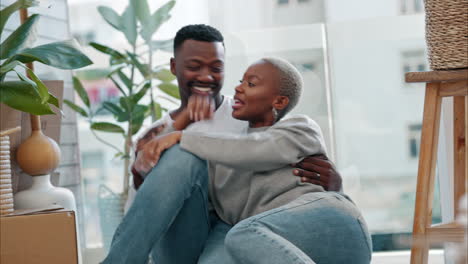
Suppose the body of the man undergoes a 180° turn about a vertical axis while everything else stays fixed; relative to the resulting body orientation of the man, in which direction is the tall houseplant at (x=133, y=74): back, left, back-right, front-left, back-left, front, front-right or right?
front

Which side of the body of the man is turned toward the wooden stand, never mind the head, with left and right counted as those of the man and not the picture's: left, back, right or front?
left

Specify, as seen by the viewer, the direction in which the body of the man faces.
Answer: toward the camera

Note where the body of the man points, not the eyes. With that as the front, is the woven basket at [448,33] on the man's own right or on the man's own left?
on the man's own left

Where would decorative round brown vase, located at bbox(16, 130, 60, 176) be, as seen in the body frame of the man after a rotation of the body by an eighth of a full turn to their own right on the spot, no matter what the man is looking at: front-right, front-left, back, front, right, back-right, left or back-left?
right
